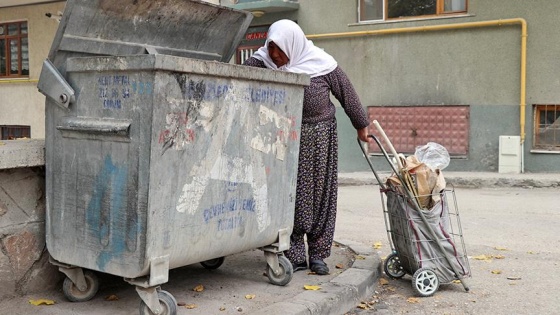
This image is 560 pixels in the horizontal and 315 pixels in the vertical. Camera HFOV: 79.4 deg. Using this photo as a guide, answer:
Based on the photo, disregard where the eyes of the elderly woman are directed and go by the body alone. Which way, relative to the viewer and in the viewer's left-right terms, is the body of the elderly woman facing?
facing the viewer and to the left of the viewer

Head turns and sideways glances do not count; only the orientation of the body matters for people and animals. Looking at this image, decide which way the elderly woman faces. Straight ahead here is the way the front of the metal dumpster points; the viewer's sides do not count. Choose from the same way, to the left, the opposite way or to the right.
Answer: to the right

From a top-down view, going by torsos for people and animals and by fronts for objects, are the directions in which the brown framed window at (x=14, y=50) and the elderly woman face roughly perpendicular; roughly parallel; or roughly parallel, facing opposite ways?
roughly perpendicular

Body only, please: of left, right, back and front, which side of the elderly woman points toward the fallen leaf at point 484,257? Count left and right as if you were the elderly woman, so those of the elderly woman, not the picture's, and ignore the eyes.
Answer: back

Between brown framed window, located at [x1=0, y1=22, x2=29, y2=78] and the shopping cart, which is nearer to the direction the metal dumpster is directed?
the shopping cart

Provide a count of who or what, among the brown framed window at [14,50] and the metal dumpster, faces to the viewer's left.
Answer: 0

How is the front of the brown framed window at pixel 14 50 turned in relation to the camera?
facing the viewer

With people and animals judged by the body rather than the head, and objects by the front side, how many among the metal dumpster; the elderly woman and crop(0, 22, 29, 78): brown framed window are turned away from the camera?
0

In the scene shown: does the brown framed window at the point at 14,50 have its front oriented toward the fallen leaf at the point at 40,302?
yes

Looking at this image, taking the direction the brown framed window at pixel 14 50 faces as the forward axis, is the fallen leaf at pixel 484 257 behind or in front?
in front
